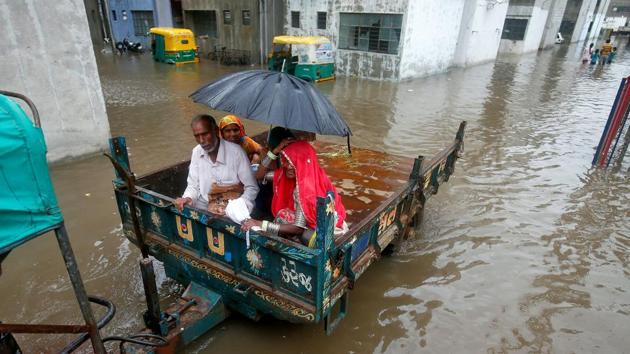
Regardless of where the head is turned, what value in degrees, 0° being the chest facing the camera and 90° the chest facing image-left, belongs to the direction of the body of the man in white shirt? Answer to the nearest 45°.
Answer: approximately 45°

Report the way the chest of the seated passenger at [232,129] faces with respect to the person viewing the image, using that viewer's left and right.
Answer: facing the viewer and to the left of the viewer

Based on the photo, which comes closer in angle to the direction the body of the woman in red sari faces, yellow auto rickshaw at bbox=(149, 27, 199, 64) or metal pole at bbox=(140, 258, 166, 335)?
the metal pole

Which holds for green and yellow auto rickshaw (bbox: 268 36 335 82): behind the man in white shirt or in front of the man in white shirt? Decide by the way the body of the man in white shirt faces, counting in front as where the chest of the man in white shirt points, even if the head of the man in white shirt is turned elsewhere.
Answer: behind

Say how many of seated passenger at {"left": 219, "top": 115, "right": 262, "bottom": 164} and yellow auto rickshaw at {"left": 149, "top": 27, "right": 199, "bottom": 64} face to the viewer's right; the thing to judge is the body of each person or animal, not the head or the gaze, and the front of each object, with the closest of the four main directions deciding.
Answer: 0

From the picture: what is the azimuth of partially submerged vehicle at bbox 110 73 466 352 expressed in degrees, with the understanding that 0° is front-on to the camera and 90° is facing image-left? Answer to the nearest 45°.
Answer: approximately 45°

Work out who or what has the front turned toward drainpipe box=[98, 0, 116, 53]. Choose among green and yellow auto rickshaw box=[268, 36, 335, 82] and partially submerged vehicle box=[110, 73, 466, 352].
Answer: the green and yellow auto rickshaw

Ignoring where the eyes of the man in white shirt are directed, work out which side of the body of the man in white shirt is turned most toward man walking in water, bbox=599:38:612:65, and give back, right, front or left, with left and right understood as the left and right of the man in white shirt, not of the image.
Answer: back

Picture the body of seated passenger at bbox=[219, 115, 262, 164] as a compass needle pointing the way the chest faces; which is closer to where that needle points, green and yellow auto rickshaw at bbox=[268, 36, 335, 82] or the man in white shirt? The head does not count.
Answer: the man in white shirt
